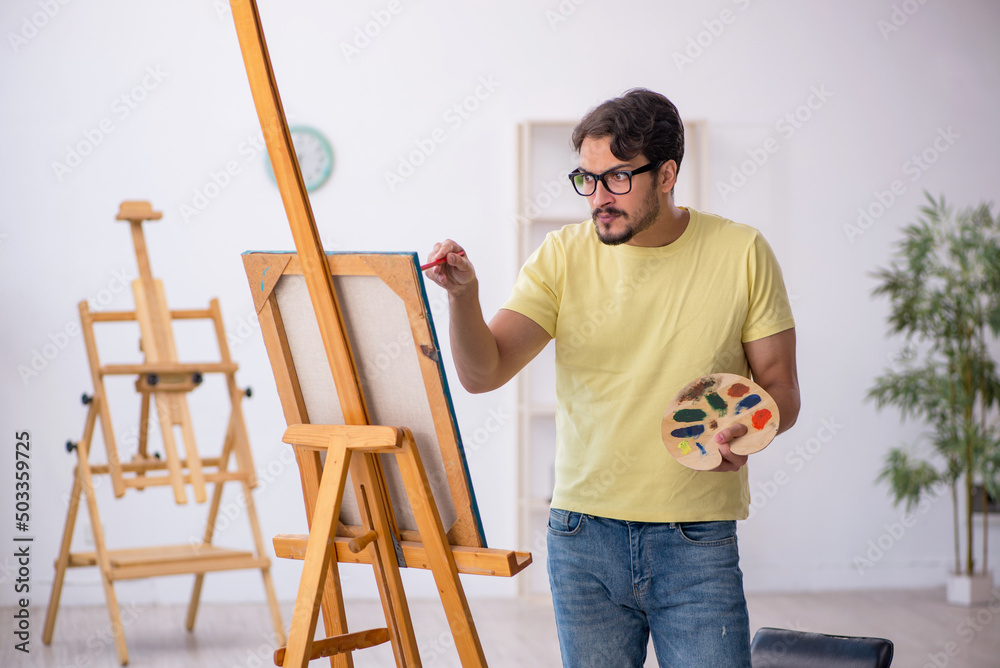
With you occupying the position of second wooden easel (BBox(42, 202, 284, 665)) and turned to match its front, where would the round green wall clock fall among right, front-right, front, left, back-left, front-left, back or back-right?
left

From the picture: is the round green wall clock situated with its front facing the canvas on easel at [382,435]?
yes

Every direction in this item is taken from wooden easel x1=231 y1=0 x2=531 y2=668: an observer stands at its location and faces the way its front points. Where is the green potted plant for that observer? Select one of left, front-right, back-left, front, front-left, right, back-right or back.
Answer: front

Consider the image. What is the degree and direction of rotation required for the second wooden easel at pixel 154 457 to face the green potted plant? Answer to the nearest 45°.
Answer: approximately 45° to its left

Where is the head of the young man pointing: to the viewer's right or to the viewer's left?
to the viewer's left

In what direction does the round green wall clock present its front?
toward the camera

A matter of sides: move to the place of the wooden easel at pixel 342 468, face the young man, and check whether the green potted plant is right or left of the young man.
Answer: left

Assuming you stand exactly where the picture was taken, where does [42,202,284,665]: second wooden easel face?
facing the viewer and to the right of the viewer

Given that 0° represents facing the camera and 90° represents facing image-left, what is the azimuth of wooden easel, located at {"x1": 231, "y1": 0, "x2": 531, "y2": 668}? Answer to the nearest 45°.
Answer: approximately 225°

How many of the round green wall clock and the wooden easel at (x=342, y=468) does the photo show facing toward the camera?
1

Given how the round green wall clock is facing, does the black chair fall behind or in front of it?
in front

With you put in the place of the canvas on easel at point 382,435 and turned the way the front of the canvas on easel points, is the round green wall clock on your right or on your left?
on your left

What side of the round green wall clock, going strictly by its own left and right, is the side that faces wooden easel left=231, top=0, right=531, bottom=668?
front

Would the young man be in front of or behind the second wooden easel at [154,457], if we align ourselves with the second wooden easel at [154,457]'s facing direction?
in front
